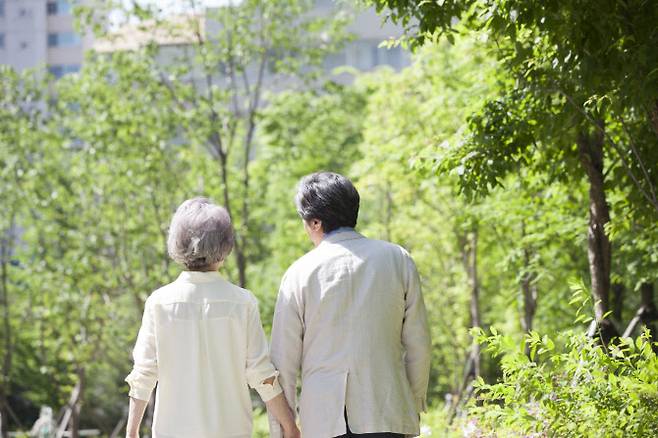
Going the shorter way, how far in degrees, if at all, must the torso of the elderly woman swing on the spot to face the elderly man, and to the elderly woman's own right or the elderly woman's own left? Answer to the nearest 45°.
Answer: approximately 90° to the elderly woman's own right

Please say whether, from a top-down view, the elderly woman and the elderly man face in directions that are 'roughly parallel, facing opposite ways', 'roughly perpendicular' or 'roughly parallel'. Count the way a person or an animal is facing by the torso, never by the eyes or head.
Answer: roughly parallel

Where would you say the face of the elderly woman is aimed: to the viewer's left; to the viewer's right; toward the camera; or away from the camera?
away from the camera

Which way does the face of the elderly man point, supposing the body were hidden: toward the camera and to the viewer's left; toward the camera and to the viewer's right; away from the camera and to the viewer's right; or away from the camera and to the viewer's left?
away from the camera and to the viewer's left

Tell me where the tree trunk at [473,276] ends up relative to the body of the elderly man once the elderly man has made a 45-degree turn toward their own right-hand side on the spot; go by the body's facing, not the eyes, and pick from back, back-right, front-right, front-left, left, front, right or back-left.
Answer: front-left

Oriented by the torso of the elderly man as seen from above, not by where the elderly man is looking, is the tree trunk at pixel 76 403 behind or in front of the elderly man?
in front

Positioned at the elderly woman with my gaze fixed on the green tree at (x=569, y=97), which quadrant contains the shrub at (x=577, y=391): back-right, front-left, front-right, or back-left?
front-right

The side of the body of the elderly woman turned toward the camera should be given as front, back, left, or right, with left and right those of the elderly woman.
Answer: back

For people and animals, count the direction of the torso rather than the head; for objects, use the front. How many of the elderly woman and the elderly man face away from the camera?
2

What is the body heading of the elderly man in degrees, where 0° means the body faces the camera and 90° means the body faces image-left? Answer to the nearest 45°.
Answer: approximately 180°

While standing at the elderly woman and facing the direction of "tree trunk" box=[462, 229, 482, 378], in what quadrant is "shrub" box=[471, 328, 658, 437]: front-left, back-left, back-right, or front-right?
front-right

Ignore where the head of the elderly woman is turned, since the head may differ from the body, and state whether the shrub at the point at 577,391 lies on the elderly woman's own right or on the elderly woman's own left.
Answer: on the elderly woman's own right
